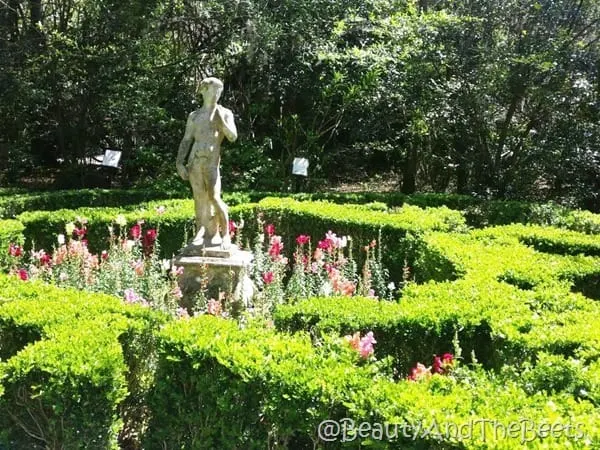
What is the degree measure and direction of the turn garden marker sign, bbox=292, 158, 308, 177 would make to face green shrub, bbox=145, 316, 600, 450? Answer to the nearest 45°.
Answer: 0° — it already faces it

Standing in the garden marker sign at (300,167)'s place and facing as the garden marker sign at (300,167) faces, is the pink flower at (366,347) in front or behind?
in front

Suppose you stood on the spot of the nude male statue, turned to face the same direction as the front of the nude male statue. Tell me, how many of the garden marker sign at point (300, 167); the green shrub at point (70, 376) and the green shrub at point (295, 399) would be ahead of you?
2

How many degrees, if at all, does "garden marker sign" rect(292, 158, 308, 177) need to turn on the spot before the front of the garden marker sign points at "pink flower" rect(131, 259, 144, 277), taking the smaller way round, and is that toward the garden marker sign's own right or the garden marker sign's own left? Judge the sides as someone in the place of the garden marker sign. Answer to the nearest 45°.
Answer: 0° — it already faces it

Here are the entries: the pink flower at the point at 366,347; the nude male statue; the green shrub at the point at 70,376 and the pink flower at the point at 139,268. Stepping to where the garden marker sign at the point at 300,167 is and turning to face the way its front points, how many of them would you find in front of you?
4

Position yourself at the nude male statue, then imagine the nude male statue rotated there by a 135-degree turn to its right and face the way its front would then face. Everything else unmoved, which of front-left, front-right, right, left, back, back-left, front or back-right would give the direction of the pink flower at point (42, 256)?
front-left

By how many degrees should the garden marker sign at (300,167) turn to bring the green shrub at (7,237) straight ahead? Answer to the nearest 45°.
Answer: approximately 45° to its right

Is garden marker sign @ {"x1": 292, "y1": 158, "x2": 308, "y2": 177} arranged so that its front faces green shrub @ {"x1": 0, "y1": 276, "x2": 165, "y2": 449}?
yes

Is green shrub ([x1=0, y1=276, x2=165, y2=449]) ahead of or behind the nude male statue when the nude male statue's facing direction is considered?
ahead

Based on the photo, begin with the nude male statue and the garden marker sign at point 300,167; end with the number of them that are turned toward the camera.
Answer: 2

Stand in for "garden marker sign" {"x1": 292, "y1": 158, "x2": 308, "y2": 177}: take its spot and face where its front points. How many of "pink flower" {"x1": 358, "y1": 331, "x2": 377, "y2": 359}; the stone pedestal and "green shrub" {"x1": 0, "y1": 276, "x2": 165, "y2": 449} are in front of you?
3

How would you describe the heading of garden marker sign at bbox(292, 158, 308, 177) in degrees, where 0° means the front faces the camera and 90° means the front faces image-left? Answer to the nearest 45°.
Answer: approximately 0°

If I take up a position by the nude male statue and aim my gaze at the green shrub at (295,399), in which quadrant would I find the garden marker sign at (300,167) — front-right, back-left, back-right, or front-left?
back-left

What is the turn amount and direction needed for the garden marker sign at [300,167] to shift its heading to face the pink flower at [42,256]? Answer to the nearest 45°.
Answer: approximately 45° to its right
